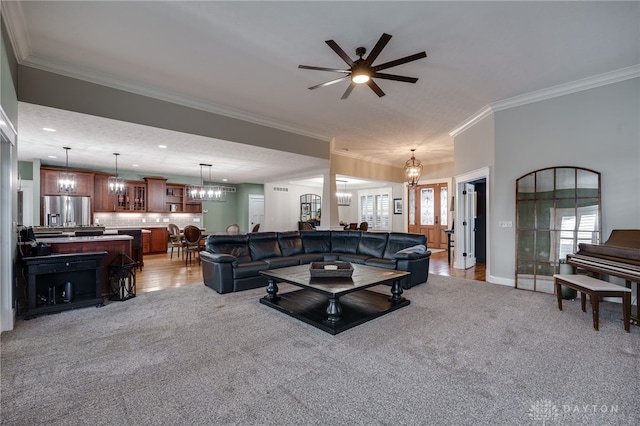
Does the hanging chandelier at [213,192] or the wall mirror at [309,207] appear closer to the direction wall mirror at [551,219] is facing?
the hanging chandelier

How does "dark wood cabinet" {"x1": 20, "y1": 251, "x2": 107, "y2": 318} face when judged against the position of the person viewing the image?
facing the viewer and to the right of the viewer

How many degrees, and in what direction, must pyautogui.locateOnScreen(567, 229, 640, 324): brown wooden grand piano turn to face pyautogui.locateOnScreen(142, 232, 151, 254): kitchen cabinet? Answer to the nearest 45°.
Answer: approximately 45° to its right

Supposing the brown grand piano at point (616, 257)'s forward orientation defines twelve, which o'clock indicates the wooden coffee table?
The wooden coffee table is roughly at 12 o'clock from the brown grand piano.

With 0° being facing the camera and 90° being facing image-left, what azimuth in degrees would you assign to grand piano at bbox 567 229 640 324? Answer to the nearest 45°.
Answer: approximately 45°

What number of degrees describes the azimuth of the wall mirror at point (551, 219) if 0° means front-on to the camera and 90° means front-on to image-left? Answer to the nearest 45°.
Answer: approximately 45°

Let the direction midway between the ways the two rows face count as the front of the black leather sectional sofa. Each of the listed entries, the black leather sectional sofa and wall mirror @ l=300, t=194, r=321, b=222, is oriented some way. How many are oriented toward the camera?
2

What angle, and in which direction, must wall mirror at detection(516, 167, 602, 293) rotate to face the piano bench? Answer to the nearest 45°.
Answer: approximately 45° to its left

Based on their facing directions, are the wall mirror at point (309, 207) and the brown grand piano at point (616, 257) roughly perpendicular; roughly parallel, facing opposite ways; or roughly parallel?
roughly perpendicular

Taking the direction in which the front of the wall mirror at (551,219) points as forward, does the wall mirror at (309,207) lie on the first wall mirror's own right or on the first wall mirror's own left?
on the first wall mirror's own right

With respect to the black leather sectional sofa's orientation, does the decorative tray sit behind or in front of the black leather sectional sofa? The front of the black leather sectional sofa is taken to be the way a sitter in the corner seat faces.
in front

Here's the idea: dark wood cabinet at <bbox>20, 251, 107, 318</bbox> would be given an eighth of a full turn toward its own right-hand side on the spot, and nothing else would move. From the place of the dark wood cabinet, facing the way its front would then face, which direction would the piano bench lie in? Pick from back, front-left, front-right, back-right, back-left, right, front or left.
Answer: front-left

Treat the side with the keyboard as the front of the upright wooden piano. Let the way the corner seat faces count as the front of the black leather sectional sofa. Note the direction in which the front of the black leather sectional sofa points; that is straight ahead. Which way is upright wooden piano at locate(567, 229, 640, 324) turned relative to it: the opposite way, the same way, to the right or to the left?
to the right
